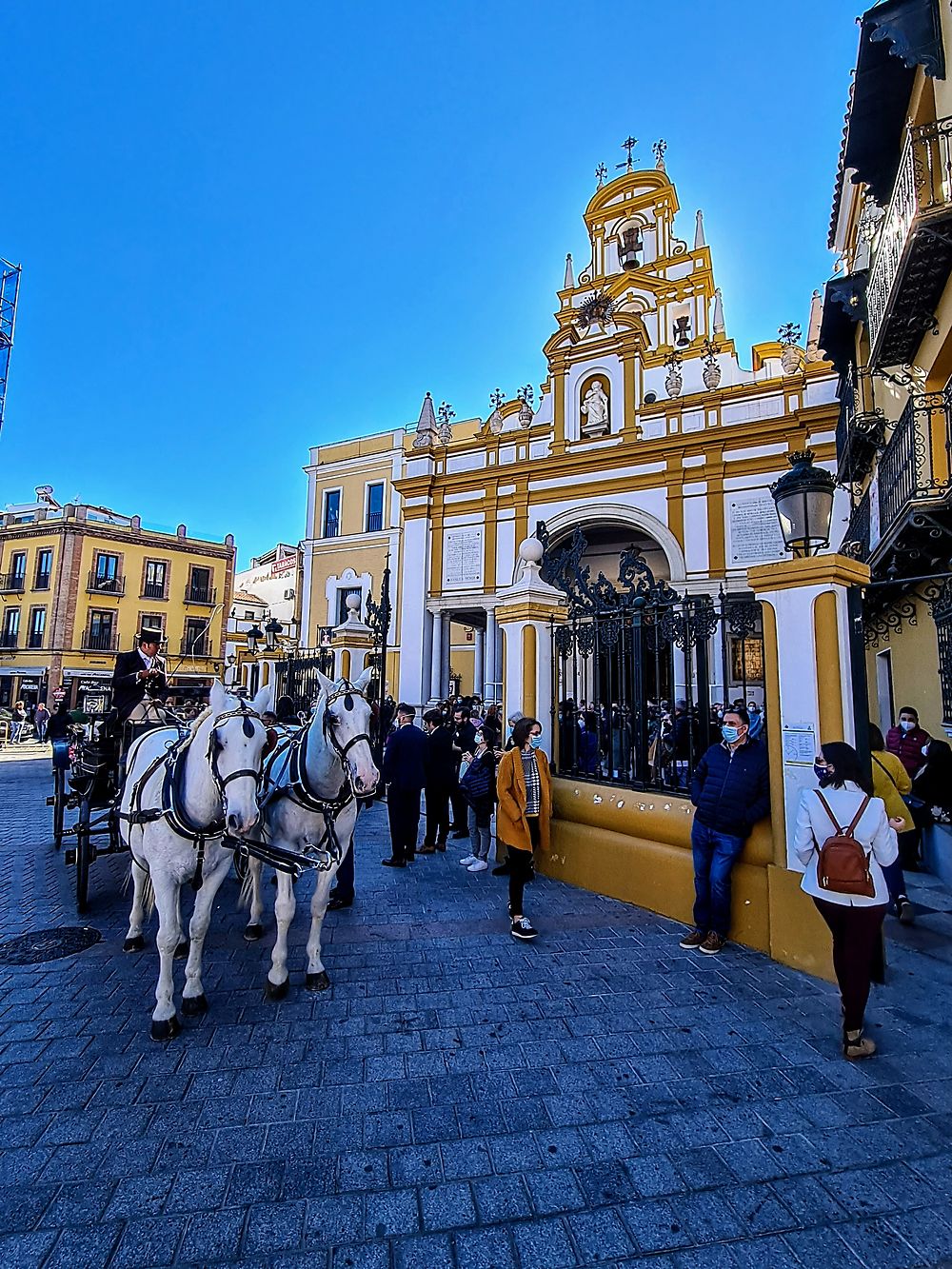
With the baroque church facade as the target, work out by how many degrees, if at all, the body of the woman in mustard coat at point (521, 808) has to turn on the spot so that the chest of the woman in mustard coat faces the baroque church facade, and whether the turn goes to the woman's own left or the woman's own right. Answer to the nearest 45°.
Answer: approximately 135° to the woman's own left

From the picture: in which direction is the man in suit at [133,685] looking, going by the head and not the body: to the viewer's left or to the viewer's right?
to the viewer's right

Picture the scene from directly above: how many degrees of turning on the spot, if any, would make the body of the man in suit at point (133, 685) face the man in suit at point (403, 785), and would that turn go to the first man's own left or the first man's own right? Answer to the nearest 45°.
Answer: approximately 45° to the first man's own left

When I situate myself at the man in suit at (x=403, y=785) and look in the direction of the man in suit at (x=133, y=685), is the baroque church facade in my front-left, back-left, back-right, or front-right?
back-right

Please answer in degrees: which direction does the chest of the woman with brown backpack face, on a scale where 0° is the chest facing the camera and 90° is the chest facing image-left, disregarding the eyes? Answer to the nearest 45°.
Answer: approximately 180°

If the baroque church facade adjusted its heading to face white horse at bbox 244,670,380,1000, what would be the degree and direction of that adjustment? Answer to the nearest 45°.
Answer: approximately 45° to its left

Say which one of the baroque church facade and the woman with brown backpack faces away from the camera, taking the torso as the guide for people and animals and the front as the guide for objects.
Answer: the woman with brown backpack

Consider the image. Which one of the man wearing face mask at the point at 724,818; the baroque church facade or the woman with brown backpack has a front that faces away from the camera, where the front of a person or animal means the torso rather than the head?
the woman with brown backpack

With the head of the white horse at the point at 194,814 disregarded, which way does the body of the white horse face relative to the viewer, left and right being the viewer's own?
facing the viewer and to the right of the viewer

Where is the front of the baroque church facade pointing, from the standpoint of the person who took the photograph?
facing the viewer and to the left of the viewer

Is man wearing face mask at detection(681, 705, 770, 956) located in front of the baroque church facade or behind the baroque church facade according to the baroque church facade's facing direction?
in front

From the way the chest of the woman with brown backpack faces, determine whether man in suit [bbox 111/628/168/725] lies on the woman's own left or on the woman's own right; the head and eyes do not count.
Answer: on the woman's own left
